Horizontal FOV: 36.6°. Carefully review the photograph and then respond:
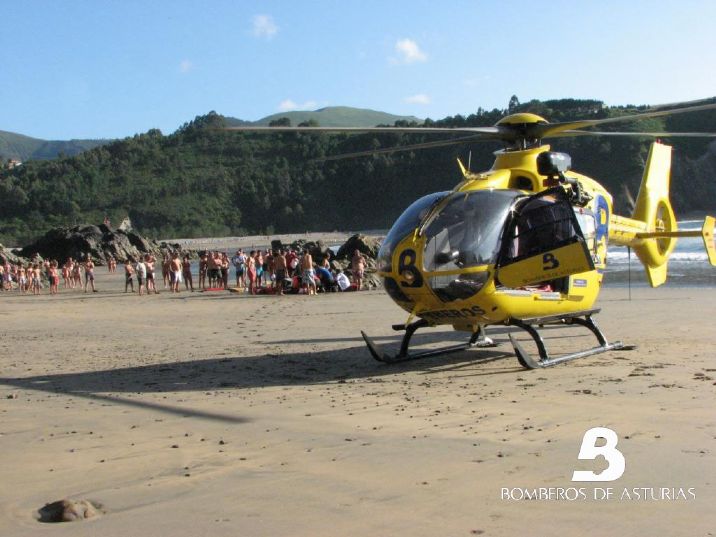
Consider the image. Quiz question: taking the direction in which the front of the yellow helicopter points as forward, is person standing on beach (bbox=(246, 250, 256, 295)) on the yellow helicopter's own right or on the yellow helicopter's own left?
on the yellow helicopter's own right

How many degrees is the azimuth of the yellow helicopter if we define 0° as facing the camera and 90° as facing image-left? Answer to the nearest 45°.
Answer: approximately 45°

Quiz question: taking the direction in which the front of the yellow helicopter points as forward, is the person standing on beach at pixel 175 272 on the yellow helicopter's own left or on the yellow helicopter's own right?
on the yellow helicopter's own right

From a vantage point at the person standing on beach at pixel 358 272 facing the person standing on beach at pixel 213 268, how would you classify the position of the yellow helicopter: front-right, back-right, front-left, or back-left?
back-left
